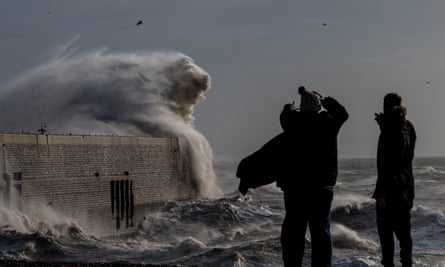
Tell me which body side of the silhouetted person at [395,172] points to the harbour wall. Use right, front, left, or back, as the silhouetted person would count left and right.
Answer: front

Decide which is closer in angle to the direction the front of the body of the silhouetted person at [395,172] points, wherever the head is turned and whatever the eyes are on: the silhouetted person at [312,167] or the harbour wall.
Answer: the harbour wall

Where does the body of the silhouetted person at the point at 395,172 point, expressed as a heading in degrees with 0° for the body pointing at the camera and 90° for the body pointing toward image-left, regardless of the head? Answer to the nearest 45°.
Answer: approximately 135°

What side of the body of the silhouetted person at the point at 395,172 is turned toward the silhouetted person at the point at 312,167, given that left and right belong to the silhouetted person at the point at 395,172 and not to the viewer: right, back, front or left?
left
